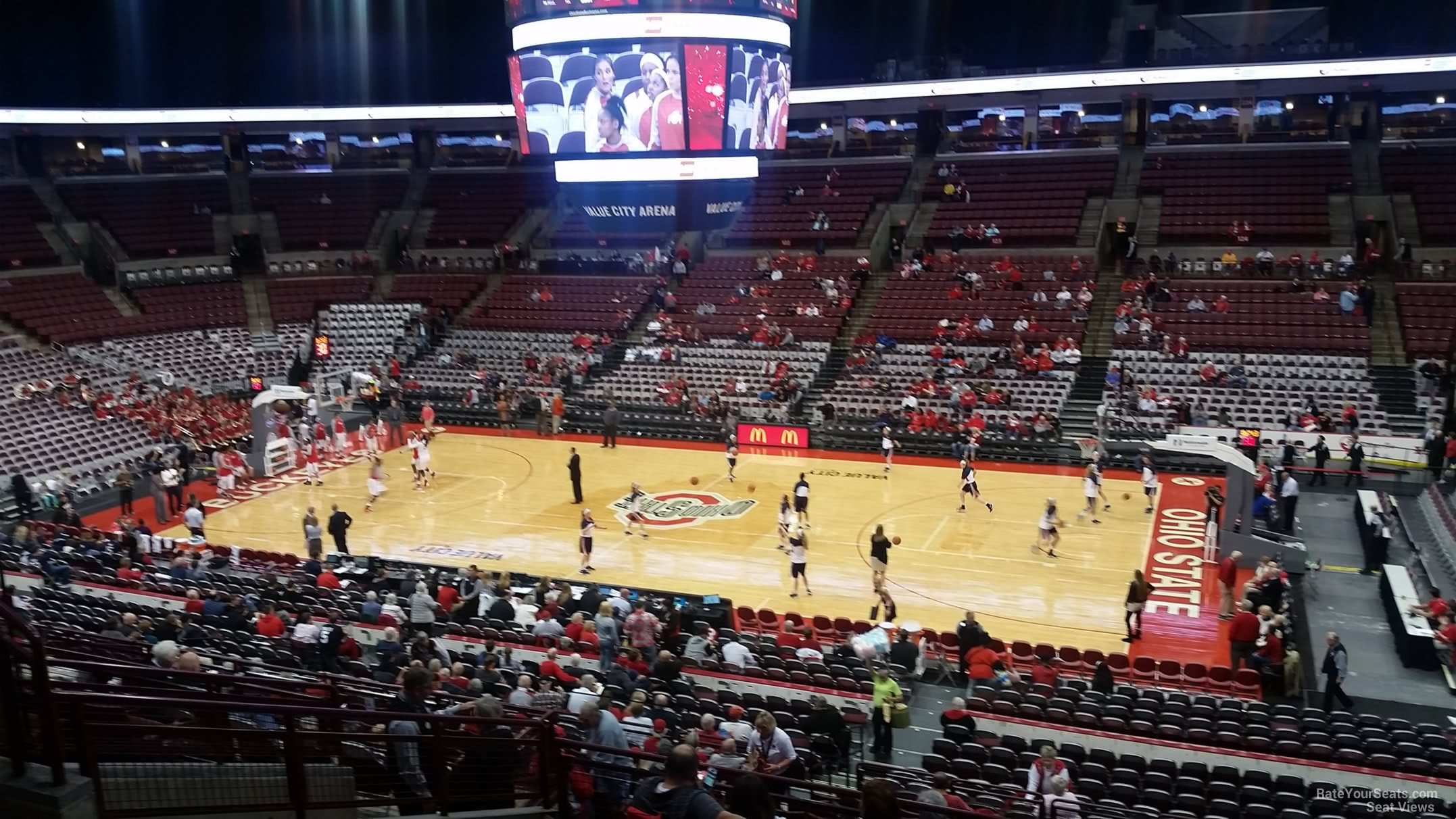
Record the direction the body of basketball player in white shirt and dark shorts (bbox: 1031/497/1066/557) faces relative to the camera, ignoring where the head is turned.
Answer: to the viewer's right

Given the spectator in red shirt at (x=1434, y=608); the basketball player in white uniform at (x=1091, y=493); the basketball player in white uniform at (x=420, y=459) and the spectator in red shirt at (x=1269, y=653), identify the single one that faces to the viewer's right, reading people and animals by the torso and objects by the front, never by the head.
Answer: the basketball player in white uniform at (x=1091, y=493)

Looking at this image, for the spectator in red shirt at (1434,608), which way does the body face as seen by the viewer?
to the viewer's left

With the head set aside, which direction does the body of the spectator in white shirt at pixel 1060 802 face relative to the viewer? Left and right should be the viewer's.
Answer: facing away from the viewer

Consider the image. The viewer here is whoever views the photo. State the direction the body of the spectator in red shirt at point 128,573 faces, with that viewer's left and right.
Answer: facing away from the viewer

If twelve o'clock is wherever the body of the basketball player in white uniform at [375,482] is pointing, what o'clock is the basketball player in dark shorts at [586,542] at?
The basketball player in dark shorts is roughly at 8 o'clock from the basketball player in white uniform.

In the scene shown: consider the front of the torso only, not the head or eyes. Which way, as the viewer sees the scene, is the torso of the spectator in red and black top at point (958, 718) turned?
away from the camera

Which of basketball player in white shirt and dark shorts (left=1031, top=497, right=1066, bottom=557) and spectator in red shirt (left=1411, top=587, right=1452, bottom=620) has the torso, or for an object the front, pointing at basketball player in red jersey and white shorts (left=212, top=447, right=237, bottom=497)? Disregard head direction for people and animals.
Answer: the spectator in red shirt

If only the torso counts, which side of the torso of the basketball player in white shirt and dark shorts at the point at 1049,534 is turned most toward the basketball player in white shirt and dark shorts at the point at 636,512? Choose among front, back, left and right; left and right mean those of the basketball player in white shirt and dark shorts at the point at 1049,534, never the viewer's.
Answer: back
